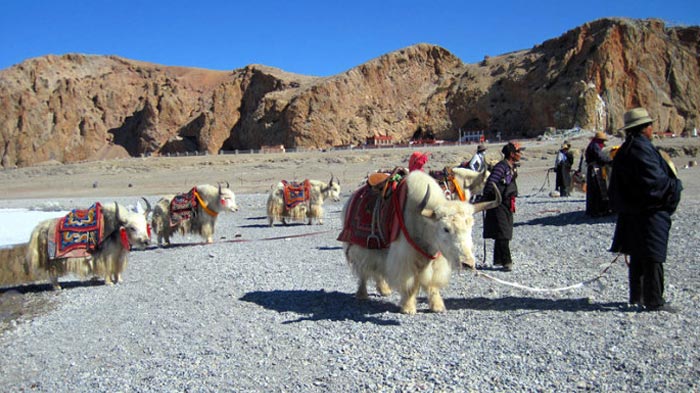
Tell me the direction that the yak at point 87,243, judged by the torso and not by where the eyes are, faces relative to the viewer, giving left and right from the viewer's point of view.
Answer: facing to the right of the viewer

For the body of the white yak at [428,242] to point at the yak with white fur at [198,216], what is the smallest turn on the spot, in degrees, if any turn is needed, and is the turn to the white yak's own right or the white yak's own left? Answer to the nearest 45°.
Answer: approximately 180°

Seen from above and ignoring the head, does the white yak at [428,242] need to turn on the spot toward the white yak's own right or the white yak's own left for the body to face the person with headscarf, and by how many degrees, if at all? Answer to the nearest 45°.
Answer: approximately 90° to the white yak's own left

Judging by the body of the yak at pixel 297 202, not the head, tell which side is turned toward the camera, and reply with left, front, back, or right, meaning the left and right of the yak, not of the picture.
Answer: right

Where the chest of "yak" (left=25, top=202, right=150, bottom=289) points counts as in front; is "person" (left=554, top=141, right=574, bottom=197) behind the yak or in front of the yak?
in front

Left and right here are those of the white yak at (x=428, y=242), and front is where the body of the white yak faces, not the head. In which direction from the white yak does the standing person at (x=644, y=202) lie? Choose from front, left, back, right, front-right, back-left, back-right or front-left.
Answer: front-left

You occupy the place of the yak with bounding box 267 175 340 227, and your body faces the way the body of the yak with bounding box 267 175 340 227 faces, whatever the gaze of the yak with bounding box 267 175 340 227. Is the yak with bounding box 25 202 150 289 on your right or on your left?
on your right

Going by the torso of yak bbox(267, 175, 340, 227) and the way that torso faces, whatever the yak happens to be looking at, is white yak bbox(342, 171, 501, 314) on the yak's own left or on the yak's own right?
on the yak's own right

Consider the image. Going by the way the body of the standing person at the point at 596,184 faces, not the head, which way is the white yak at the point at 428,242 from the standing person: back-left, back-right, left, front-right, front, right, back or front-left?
right

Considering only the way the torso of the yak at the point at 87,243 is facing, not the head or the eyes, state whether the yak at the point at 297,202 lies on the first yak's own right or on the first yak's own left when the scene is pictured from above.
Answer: on the first yak's own left
